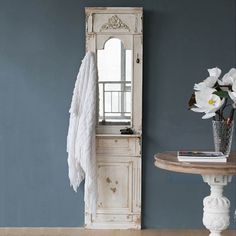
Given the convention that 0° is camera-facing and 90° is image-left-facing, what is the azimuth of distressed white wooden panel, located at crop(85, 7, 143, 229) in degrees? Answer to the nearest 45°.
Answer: approximately 0°

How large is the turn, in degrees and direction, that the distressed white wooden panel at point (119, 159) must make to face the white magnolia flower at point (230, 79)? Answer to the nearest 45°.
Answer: approximately 45° to its left

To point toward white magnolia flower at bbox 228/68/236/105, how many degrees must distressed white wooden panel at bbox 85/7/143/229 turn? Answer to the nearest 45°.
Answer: approximately 45° to its left
